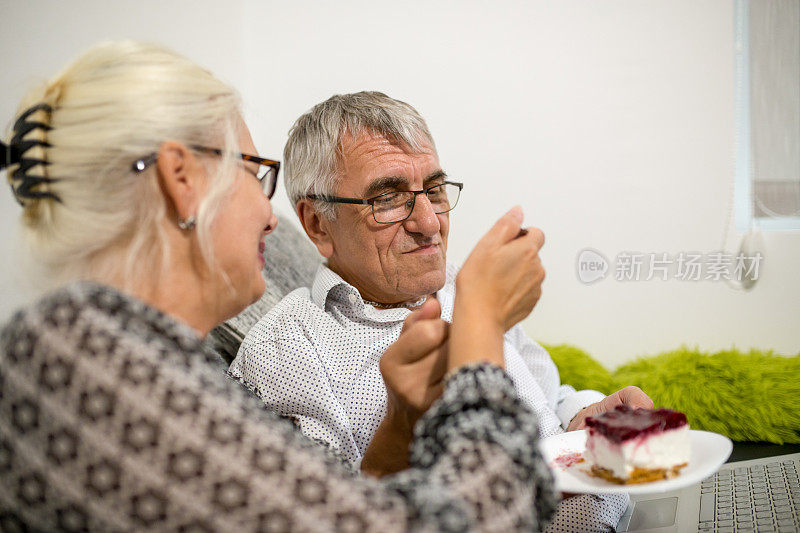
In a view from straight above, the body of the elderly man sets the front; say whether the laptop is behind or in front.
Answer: in front

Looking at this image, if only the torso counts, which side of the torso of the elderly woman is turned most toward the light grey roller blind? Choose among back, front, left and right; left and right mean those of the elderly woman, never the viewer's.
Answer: front

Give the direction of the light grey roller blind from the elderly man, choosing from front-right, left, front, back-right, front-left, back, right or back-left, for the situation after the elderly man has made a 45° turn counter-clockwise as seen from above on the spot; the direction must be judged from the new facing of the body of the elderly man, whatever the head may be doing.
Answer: front-left

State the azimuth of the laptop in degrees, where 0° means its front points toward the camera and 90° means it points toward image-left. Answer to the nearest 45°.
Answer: approximately 90°

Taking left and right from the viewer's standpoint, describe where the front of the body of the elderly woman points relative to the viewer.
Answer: facing away from the viewer and to the right of the viewer

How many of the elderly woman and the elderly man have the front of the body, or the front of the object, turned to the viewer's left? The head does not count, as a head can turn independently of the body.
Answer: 0

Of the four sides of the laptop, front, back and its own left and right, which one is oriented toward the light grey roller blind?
right

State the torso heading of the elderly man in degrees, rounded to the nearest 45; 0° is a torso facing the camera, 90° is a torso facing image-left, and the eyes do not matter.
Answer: approximately 315°

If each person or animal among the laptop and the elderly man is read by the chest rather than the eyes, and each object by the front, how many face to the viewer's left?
1

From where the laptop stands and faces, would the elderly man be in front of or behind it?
in front

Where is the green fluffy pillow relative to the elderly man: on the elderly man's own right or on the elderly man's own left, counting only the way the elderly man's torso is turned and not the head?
on the elderly man's own left

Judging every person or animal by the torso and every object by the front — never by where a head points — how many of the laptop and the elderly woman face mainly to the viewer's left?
1

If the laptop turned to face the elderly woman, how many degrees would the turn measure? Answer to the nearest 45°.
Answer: approximately 45° to its left

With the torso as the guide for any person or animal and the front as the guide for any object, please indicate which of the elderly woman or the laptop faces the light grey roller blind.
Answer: the elderly woman
